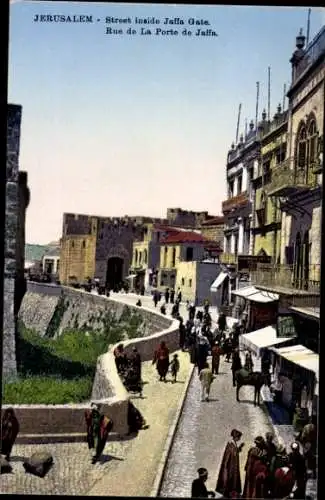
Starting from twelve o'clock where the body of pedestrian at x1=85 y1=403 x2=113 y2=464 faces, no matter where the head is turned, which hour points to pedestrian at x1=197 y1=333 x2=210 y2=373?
pedestrian at x1=197 y1=333 x2=210 y2=373 is roughly at 8 o'clock from pedestrian at x1=85 y1=403 x2=113 y2=464.
